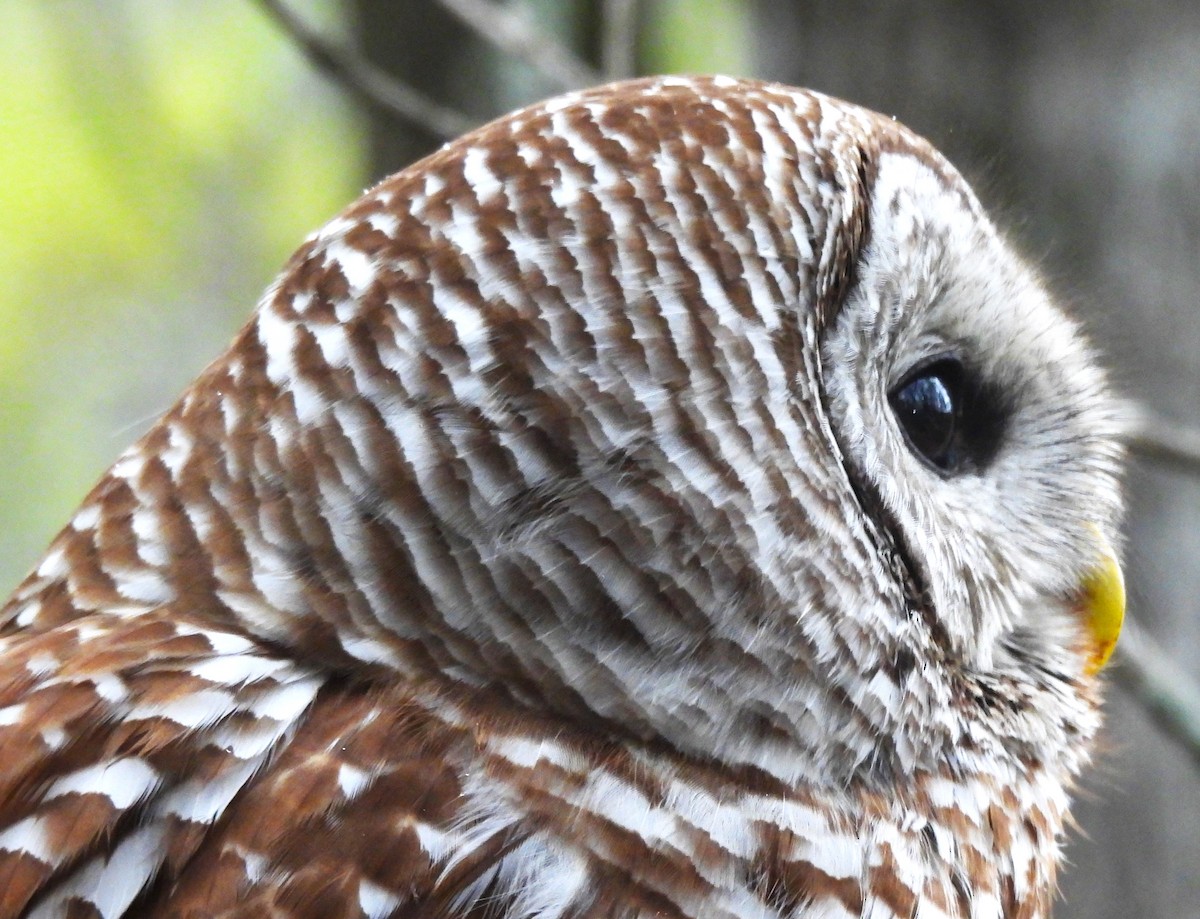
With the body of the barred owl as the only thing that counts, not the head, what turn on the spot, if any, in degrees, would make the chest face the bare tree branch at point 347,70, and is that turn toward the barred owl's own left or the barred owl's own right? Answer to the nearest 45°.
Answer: approximately 90° to the barred owl's own left

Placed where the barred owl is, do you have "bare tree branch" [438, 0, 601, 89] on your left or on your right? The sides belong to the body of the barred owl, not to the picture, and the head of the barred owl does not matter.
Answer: on your left
